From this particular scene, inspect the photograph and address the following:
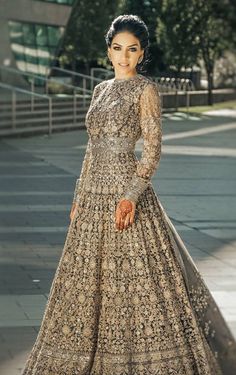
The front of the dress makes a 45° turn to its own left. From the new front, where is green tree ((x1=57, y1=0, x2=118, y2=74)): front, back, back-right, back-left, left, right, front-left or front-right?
back

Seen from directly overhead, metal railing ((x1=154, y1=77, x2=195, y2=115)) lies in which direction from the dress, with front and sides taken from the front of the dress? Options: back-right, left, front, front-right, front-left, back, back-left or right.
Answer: back-right

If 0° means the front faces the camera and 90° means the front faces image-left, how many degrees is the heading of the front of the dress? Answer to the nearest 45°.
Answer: approximately 45°

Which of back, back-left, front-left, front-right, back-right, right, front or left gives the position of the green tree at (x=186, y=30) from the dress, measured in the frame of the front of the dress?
back-right
